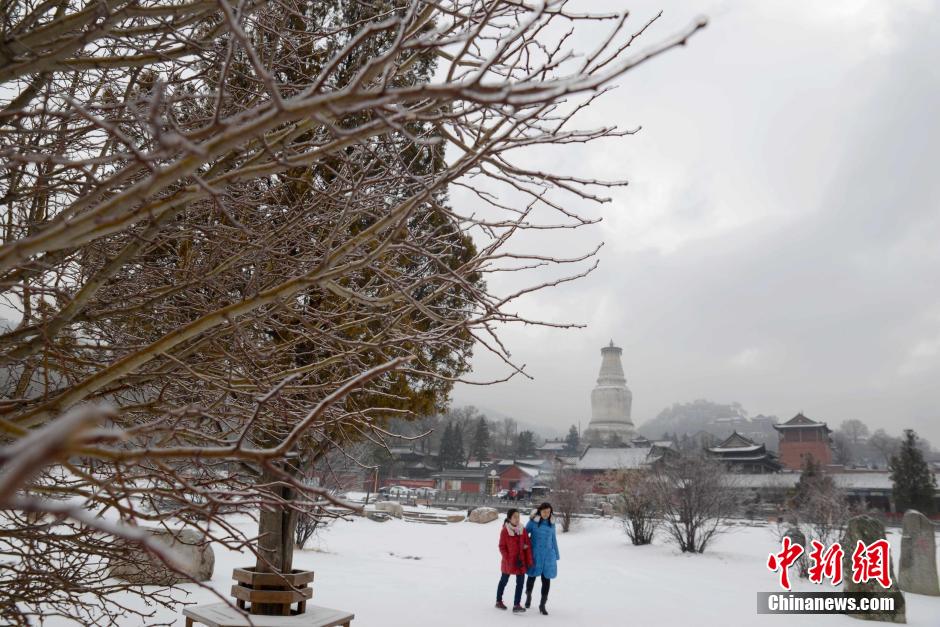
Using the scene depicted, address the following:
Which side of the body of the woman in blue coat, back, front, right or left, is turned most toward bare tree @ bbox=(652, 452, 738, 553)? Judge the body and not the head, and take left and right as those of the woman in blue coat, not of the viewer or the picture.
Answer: back

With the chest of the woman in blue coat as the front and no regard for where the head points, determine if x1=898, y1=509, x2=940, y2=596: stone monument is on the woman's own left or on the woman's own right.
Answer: on the woman's own left

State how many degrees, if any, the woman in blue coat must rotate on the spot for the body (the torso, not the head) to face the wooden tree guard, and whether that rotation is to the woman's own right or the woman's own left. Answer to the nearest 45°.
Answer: approximately 45° to the woman's own right

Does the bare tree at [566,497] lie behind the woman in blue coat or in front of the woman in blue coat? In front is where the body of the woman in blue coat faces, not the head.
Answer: behind

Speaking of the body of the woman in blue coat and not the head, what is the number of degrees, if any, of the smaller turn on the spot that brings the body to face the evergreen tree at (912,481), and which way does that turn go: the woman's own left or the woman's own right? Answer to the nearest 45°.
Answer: approximately 135° to the woman's own left

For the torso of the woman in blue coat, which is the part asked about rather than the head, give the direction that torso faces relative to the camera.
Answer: toward the camera

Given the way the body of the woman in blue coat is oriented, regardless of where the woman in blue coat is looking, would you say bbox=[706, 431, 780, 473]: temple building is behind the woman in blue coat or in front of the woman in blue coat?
behind
